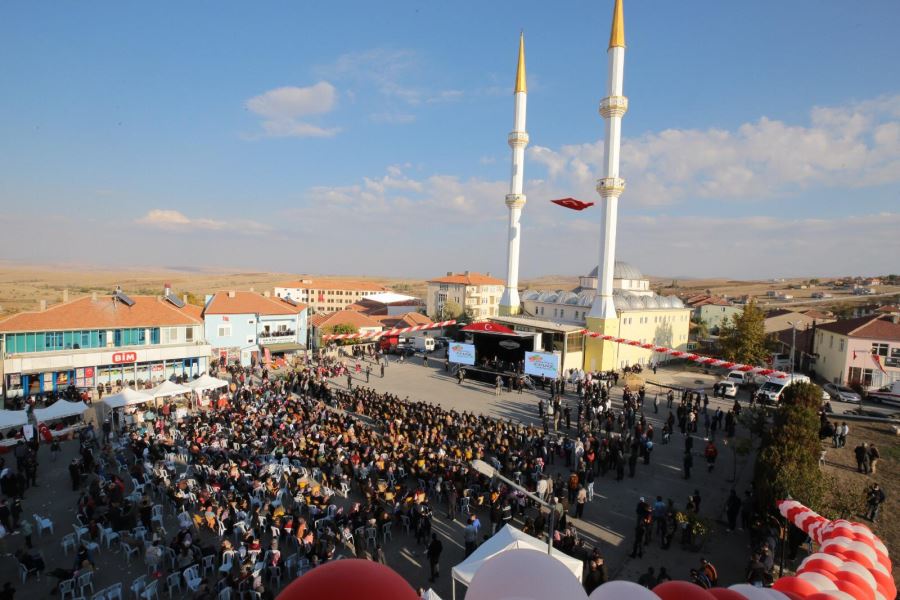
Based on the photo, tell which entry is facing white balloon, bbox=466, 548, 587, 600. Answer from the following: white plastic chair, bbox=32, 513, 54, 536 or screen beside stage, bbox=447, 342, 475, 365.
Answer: the screen beside stage

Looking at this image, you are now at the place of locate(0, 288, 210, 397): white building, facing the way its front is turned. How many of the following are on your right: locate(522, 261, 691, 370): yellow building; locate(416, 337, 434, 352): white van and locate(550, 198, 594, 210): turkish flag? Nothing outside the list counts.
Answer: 0

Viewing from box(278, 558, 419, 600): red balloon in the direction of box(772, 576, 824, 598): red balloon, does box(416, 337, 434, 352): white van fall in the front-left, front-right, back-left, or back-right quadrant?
front-left

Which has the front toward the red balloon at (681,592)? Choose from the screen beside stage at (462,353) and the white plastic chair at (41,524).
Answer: the screen beside stage

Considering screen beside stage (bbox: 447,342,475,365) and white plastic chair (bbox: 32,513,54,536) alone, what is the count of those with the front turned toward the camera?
1

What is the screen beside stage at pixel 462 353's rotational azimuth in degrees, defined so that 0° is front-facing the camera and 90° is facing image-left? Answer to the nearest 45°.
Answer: approximately 0°

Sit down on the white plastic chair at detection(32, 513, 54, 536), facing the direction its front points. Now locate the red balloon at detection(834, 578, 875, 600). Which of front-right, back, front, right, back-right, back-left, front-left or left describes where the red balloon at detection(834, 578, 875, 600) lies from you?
right

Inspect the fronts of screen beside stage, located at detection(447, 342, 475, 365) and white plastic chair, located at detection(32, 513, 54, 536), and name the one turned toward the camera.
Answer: the screen beside stage

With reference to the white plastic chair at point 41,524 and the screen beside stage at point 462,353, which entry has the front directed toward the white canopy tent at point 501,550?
the screen beside stage

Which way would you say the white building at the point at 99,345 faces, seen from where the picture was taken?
facing the viewer and to the right of the viewer

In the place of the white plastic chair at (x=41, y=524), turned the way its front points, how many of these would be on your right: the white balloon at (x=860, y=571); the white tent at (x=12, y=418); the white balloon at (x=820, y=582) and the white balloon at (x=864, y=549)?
3

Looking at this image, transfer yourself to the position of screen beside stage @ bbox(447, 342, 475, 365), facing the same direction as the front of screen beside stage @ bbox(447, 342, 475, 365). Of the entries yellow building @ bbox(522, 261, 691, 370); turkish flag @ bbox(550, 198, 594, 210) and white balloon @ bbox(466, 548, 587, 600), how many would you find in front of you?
1

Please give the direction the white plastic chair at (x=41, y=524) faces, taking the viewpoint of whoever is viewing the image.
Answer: facing away from the viewer and to the right of the viewer

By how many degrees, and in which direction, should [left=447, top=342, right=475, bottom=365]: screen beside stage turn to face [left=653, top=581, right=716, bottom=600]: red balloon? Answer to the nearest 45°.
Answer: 0° — it already faces it

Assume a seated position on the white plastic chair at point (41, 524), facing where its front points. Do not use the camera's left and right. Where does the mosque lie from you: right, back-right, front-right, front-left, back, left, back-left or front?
front-right

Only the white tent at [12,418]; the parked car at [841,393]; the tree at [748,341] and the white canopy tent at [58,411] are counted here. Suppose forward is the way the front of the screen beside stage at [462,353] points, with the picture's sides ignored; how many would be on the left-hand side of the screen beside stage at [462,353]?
2

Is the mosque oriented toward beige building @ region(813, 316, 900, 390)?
no

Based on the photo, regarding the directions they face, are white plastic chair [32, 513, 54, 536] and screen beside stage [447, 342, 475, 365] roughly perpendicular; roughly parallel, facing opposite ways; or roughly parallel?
roughly parallel, facing opposite ways

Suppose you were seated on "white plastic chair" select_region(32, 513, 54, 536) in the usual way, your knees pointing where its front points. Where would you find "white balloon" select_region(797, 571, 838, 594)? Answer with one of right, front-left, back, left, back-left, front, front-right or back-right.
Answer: right

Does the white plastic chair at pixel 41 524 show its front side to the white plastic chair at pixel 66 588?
no
